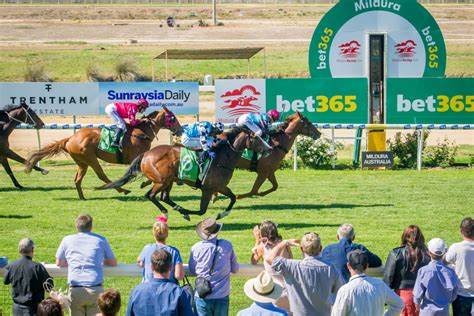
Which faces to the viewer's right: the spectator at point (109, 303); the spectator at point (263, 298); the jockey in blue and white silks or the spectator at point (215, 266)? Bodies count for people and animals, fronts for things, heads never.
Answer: the jockey in blue and white silks

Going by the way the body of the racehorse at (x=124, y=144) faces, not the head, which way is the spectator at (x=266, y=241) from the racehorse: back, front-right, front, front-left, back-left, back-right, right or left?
right

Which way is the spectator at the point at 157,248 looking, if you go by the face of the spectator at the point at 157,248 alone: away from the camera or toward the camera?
away from the camera

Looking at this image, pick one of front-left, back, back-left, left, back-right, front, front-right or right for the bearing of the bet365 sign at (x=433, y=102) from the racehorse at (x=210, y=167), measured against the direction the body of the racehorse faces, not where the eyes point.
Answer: front-left

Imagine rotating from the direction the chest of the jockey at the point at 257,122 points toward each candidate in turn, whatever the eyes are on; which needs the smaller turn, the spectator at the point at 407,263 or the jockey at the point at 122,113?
the spectator

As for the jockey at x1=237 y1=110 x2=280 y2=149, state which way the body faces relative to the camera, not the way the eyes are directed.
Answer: to the viewer's right

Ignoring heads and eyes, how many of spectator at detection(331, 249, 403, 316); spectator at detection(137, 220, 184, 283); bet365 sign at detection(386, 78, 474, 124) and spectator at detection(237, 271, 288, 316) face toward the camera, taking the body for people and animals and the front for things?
1

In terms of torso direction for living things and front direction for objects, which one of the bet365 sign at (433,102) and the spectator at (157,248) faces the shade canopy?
the spectator

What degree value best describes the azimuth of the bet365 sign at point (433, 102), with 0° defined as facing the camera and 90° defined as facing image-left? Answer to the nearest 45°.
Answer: approximately 0°

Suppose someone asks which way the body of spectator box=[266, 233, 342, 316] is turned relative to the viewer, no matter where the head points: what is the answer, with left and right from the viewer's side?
facing away from the viewer

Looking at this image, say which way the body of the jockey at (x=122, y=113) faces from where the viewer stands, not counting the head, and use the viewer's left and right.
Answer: facing to the right of the viewer

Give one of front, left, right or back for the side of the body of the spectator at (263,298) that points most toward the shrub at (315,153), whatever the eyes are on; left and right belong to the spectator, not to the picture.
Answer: front

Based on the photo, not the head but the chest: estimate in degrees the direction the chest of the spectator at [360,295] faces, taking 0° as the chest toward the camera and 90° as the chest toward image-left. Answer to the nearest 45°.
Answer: approximately 180°

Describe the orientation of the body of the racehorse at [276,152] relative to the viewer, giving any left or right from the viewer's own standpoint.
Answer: facing to the right of the viewer

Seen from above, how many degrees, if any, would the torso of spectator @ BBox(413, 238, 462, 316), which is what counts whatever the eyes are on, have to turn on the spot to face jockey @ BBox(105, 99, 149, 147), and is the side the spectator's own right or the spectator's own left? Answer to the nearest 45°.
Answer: approximately 45° to the spectator's own left

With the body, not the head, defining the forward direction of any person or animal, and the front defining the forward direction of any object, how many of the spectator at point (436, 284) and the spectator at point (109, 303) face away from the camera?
2
